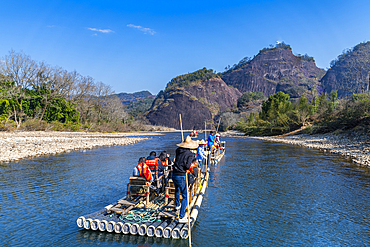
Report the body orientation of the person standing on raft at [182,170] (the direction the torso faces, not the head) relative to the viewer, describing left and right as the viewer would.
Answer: facing away from the viewer and to the right of the viewer

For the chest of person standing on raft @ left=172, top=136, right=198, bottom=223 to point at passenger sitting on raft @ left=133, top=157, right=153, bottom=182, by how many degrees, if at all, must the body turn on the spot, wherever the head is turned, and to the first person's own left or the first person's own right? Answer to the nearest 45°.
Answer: approximately 90° to the first person's own left

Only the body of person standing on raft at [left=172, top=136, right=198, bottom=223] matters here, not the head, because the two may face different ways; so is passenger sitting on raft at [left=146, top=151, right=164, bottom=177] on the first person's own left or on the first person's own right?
on the first person's own left

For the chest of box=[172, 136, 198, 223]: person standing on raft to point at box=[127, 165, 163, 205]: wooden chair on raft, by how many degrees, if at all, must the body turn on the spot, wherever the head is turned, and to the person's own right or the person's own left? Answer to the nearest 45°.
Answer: approximately 90° to the person's own left

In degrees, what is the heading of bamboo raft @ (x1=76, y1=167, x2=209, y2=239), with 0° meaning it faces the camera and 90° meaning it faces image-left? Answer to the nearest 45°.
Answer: approximately 225°
